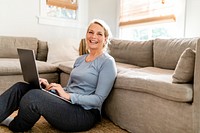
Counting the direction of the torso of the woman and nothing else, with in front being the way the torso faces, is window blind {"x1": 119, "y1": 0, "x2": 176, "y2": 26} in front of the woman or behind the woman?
behind

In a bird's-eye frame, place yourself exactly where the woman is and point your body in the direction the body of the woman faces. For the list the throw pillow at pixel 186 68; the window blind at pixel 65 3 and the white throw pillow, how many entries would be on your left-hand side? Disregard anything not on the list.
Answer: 1
